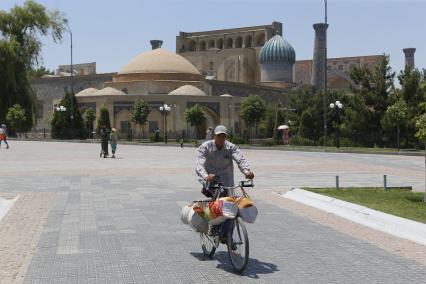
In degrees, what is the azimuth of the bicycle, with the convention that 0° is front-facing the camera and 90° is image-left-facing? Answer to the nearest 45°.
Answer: approximately 315°

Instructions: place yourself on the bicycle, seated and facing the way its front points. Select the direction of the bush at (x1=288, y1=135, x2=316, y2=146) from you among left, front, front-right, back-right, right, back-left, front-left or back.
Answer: back-left

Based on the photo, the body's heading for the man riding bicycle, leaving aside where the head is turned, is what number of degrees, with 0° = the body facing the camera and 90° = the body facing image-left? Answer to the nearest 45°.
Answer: approximately 0°

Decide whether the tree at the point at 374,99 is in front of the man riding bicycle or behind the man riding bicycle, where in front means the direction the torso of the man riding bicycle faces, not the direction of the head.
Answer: behind

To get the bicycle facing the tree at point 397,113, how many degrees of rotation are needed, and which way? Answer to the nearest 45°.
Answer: approximately 135° to its left

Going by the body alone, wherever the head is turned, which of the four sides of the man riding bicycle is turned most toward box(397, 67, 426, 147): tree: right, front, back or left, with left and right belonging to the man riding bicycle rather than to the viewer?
back

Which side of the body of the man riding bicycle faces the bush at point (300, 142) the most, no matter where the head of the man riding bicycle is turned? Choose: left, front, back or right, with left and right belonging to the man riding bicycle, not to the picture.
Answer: back
